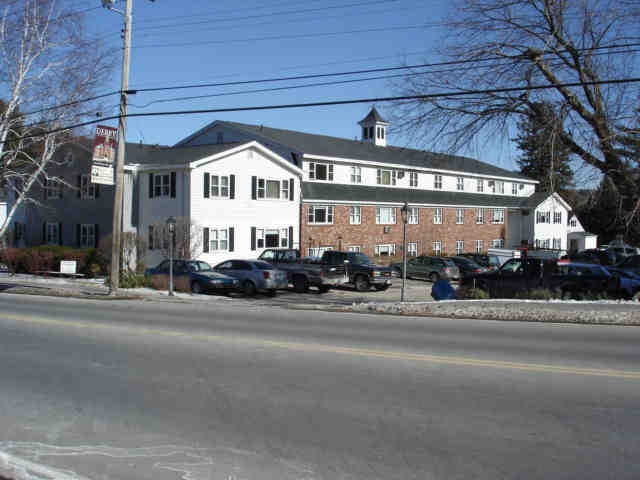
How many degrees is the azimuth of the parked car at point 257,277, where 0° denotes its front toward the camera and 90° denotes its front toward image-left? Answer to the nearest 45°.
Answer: approximately 135°

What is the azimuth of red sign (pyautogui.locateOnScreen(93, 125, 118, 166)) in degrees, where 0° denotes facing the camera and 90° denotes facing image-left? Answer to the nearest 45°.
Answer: approximately 0°

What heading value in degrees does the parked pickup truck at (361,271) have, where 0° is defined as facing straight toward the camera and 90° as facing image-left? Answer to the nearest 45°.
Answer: approximately 315°

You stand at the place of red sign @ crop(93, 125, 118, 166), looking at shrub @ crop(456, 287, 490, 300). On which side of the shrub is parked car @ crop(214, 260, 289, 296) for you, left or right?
left

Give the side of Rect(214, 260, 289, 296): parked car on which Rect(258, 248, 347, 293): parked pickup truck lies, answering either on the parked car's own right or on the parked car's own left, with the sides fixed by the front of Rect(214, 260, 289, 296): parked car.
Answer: on the parked car's own right

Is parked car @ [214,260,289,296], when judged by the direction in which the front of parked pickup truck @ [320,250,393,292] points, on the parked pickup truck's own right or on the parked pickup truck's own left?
on the parked pickup truck's own right
